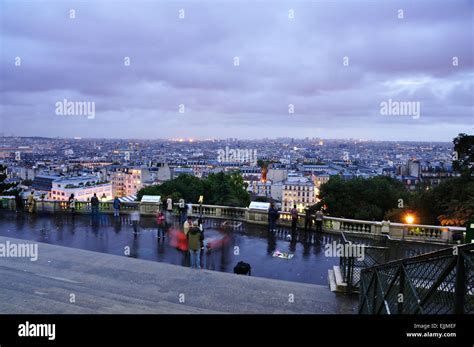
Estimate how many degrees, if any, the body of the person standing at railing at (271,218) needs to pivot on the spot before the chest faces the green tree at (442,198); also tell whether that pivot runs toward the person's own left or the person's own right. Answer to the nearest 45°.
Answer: approximately 45° to the person's own right

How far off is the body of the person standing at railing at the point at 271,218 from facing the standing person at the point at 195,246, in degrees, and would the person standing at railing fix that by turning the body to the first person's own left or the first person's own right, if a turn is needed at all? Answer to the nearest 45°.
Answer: approximately 180°

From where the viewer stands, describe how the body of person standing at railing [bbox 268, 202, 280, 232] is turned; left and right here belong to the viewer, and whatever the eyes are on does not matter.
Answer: facing away from the viewer

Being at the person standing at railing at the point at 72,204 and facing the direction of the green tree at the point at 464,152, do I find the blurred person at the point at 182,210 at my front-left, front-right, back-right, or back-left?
front-right

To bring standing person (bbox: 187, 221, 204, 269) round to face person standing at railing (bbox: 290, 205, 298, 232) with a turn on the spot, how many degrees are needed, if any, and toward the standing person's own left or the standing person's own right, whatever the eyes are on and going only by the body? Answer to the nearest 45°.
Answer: approximately 45° to the standing person's own right

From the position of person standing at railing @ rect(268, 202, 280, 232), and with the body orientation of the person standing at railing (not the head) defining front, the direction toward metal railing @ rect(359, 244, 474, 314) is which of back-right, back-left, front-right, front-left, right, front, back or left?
back

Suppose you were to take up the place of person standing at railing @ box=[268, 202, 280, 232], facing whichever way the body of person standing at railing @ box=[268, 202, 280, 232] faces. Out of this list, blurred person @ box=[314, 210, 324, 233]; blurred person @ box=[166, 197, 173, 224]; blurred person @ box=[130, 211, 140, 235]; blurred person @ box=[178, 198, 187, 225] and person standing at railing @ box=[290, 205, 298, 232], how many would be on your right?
2

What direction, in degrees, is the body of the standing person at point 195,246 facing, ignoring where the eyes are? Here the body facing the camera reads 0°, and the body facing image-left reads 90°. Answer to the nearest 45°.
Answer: approximately 180°

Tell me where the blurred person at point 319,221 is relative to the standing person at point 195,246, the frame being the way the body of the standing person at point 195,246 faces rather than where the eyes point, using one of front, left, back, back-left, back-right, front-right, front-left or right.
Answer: front-right

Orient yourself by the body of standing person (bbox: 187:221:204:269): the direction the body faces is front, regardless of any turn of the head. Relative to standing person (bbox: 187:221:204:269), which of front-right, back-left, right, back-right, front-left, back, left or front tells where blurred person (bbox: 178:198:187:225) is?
front

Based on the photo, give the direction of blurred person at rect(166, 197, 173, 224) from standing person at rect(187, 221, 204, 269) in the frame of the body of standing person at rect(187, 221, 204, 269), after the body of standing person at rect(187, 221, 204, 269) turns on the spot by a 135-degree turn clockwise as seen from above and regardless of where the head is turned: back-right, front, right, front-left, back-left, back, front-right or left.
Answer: back-left

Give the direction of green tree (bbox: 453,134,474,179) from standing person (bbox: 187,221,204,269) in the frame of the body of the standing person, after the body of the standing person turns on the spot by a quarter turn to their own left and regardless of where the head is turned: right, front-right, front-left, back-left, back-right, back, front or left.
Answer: back-right
